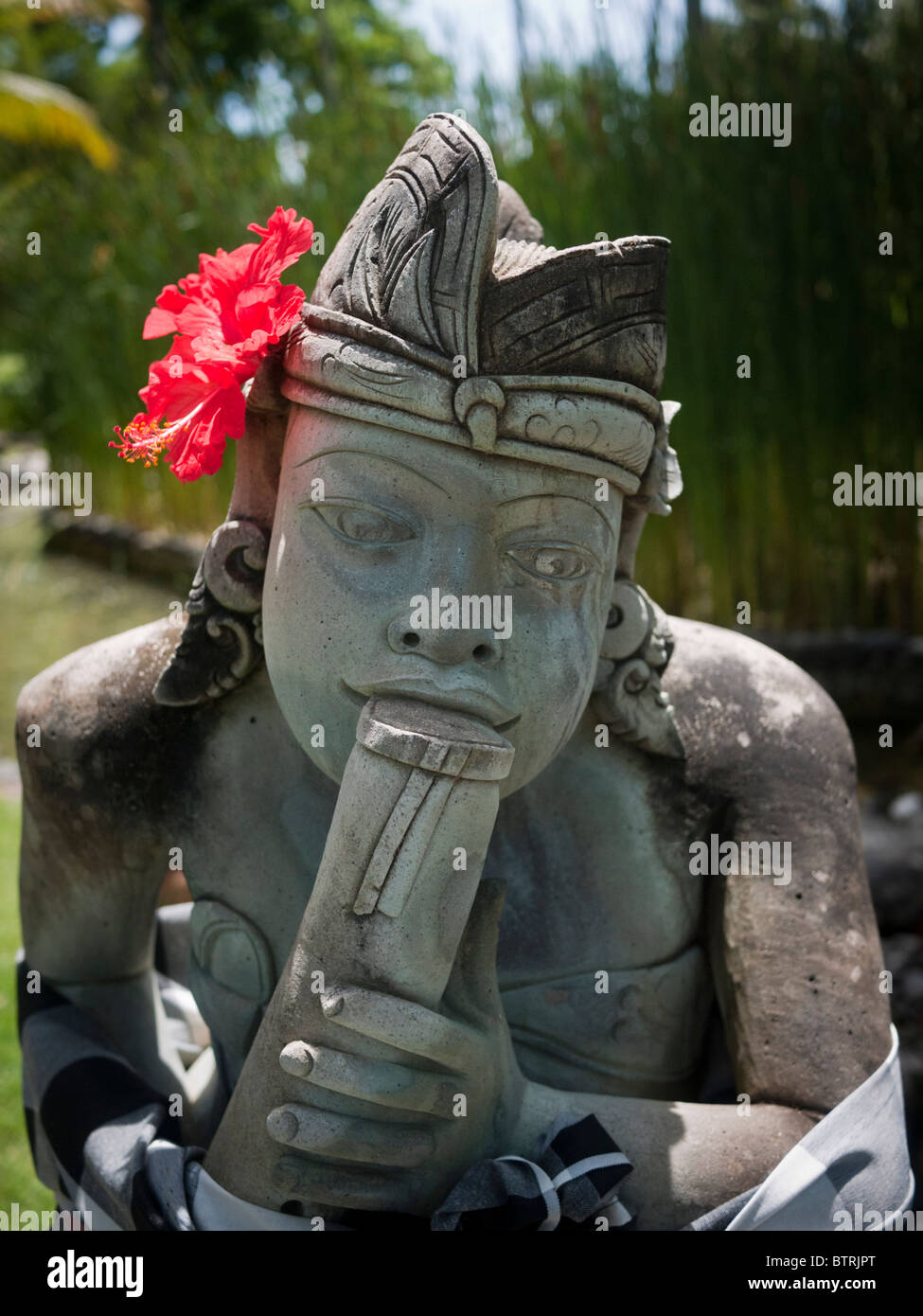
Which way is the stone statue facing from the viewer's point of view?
toward the camera
